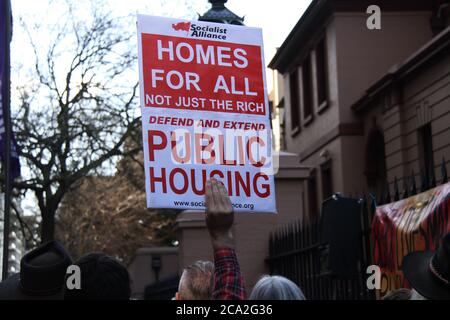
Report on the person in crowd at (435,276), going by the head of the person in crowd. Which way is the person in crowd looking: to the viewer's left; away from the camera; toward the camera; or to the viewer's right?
away from the camera

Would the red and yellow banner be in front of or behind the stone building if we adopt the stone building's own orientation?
in front

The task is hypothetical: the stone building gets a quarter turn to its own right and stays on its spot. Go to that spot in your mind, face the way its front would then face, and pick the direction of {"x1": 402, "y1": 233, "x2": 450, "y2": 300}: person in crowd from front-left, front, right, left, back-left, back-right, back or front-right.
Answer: back-left
